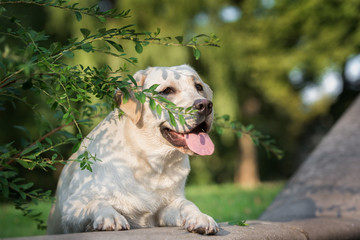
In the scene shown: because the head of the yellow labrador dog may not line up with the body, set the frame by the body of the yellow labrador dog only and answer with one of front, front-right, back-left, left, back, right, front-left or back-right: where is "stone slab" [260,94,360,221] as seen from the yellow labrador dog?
left

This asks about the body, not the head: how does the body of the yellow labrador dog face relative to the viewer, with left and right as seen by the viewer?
facing the viewer and to the right of the viewer
